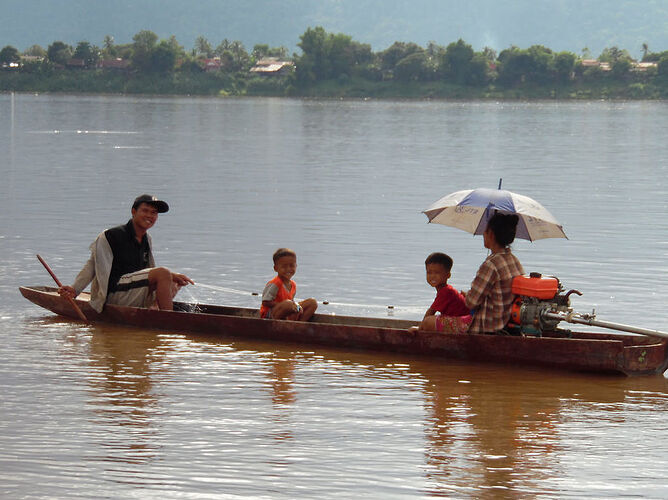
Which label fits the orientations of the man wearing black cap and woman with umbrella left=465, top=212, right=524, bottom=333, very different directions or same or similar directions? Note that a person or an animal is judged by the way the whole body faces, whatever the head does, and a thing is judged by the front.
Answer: very different directions

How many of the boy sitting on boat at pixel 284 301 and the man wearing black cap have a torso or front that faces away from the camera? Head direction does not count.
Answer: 0

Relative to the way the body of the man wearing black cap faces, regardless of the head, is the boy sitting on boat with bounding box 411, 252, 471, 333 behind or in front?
in front

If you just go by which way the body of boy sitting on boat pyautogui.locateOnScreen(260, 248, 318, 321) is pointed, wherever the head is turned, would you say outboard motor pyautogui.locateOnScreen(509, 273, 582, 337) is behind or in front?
in front

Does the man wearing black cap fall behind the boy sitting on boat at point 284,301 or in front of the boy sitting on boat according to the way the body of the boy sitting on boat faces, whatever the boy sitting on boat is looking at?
behind

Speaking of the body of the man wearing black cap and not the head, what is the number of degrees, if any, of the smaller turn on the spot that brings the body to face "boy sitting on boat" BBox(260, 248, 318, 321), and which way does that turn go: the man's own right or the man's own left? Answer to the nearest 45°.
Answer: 0° — they already face them

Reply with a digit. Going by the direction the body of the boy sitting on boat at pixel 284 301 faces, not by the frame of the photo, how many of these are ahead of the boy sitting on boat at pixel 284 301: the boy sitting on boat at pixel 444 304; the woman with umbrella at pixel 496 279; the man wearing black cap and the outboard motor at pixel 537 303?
3

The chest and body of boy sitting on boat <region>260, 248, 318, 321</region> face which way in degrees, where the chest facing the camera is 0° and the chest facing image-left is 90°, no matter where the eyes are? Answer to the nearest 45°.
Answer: approximately 315°

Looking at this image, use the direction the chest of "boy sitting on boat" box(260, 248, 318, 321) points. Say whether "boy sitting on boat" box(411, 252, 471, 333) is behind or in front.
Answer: in front

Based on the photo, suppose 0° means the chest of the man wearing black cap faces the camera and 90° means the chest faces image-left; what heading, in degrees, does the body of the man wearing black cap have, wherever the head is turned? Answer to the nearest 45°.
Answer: approximately 315°
